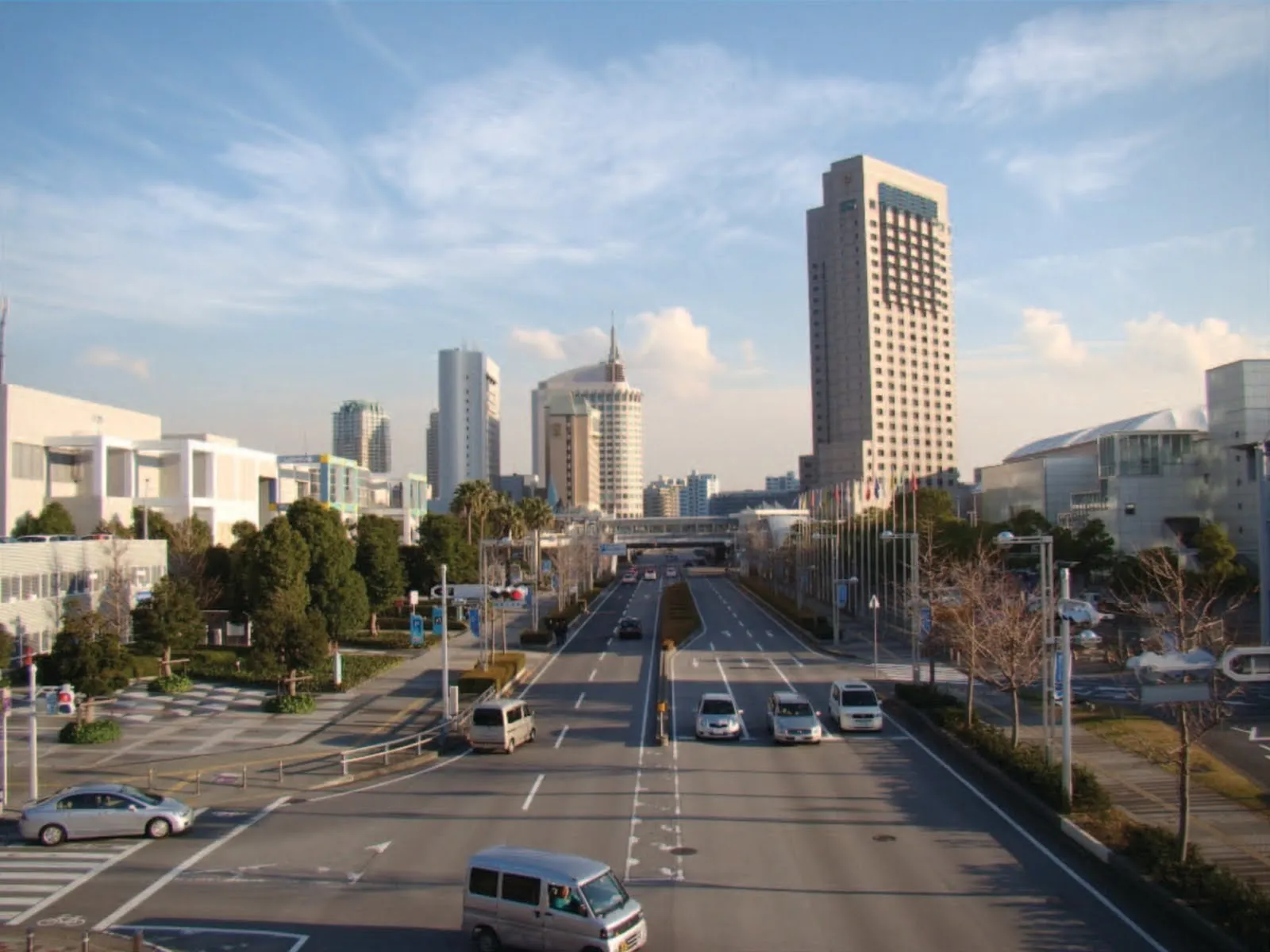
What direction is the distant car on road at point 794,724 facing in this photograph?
toward the camera

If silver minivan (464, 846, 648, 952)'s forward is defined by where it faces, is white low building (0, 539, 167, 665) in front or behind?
behind

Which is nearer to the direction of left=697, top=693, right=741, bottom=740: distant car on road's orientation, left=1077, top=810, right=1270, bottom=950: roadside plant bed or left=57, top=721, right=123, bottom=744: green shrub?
the roadside plant bed

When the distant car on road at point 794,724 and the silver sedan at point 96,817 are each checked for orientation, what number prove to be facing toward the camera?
1

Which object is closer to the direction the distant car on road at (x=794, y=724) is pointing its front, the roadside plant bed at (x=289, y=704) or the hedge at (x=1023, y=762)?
the hedge

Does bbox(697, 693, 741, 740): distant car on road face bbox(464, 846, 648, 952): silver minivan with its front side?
yes

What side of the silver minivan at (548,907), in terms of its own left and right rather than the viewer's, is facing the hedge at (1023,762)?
left

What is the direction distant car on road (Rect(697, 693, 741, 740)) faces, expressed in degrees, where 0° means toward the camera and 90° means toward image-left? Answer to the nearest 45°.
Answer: approximately 0°

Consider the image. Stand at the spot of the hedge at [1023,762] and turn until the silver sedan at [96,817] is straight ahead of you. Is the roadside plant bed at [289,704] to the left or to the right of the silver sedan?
right
